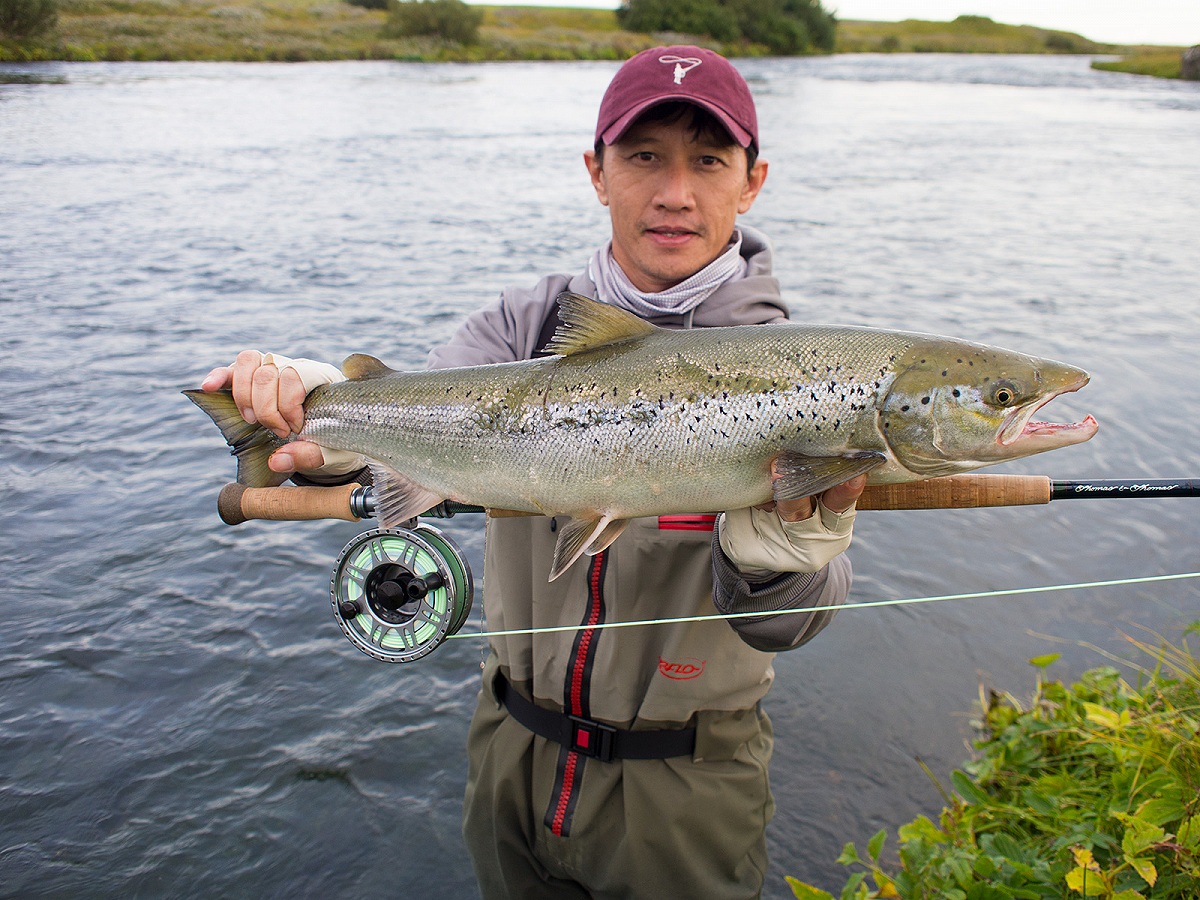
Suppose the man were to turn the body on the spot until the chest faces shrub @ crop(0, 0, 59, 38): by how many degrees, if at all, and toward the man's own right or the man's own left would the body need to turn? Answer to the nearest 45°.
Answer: approximately 135° to the man's own right

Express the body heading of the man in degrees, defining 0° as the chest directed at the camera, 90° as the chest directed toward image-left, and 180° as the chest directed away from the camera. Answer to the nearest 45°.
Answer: approximately 0°
